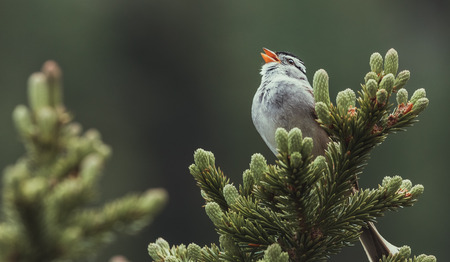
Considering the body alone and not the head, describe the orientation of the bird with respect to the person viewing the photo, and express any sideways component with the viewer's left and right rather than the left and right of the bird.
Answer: facing the viewer and to the left of the viewer
